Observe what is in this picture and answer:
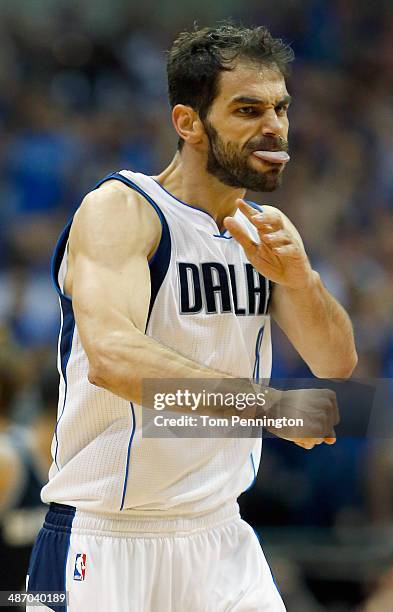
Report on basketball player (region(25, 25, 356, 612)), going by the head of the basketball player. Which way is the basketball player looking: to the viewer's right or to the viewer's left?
to the viewer's right

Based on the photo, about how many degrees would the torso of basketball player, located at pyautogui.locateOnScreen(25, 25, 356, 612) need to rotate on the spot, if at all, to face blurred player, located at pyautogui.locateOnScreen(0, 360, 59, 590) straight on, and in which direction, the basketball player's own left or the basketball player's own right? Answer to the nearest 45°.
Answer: approximately 180°

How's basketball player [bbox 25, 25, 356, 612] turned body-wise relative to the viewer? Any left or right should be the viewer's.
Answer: facing the viewer and to the right of the viewer
